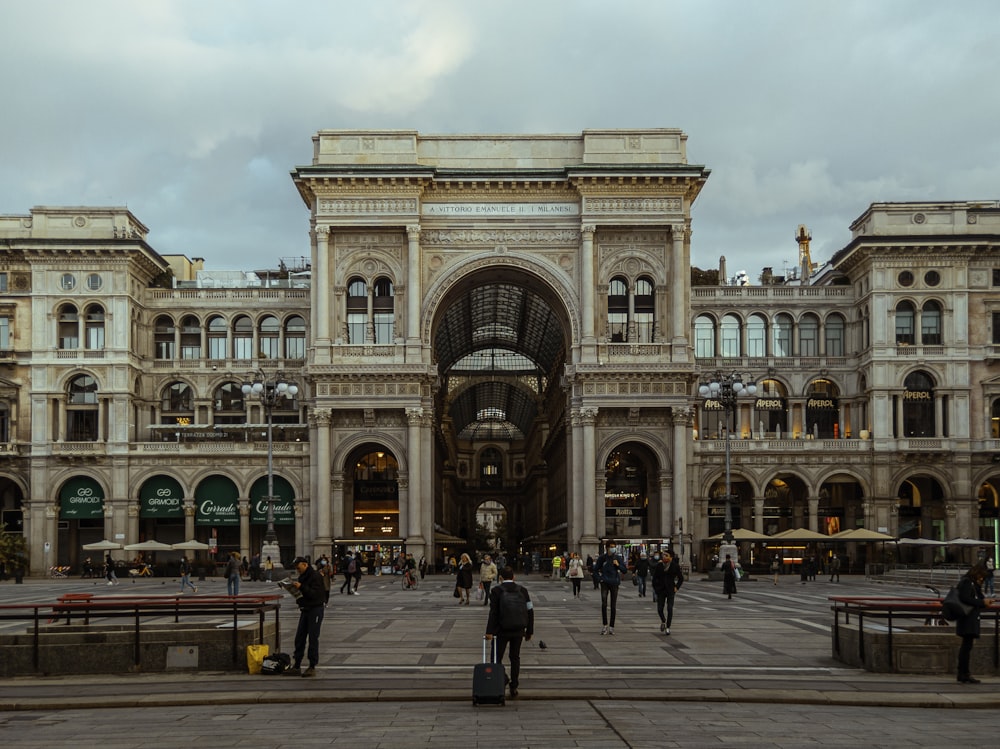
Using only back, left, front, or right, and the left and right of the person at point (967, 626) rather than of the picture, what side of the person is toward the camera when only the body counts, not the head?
right

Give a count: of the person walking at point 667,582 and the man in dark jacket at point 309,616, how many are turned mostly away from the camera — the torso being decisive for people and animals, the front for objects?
0

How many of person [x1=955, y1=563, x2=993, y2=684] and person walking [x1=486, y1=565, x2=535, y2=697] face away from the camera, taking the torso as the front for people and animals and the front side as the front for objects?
1

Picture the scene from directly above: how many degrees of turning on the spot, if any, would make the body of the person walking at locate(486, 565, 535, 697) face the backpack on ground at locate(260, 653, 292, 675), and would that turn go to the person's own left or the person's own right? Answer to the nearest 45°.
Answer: approximately 45° to the person's own left

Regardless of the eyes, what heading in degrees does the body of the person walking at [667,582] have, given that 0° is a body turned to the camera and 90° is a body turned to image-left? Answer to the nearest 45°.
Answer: approximately 0°

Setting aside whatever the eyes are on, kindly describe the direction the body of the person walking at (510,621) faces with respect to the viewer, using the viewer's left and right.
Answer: facing away from the viewer

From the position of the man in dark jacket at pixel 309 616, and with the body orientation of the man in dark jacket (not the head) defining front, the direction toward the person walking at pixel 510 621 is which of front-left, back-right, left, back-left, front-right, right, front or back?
back-left

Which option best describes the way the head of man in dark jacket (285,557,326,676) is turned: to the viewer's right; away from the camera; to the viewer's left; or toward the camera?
to the viewer's left

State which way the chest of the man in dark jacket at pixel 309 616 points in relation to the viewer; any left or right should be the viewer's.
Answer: facing to the left of the viewer

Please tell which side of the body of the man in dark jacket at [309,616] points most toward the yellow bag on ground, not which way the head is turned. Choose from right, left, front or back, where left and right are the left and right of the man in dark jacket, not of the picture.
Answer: front
